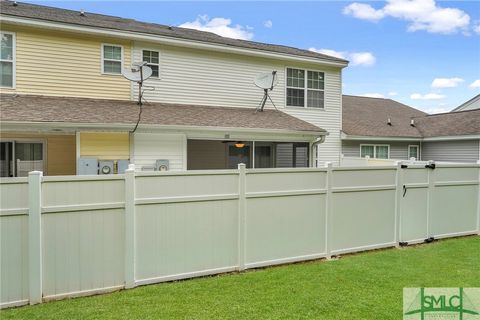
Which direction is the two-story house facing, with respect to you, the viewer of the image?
facing away from the viewer and to the left of the viewer

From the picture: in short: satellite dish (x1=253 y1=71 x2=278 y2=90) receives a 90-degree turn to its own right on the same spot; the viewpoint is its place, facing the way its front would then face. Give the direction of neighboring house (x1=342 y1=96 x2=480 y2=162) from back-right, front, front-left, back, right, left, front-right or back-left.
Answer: back

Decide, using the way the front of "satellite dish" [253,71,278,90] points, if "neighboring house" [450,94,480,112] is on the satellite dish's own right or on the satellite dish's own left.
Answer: on the satellite dish's own left

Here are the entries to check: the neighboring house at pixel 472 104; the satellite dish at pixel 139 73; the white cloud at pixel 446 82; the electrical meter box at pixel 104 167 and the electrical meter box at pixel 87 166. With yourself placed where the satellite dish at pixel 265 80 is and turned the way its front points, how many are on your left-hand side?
2

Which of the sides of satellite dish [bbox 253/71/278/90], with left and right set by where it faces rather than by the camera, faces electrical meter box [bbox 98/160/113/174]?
right

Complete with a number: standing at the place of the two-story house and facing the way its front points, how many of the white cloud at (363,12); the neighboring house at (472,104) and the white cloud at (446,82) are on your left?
0

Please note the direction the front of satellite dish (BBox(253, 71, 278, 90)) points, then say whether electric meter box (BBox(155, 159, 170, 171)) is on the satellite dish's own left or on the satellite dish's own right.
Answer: on the satellite dish's own right

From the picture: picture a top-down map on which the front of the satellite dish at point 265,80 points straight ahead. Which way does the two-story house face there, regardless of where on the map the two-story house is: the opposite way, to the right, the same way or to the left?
the opposite way
